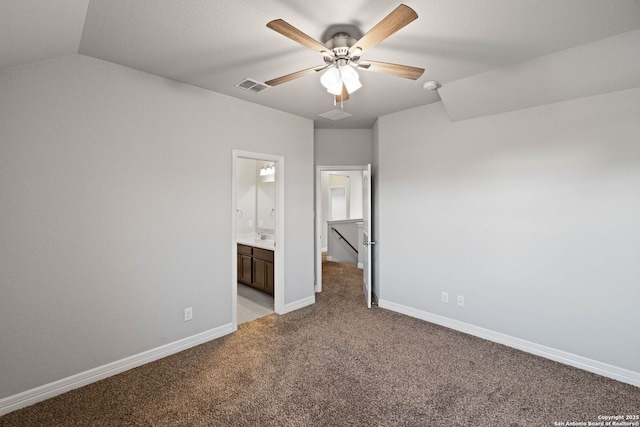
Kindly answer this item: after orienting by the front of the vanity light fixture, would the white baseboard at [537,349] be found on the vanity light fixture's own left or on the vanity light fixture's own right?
on the vanity light fixture's own left

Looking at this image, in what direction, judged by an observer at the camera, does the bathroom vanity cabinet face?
facing the viewer and to the left of the viewer

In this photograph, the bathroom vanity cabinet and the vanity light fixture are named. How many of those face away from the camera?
0

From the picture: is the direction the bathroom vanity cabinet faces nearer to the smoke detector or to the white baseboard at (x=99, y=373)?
the white baseboard

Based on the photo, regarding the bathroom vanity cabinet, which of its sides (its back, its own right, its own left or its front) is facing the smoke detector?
left

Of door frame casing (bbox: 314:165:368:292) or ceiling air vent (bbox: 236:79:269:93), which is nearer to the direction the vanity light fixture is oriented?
the ceiling air vent
